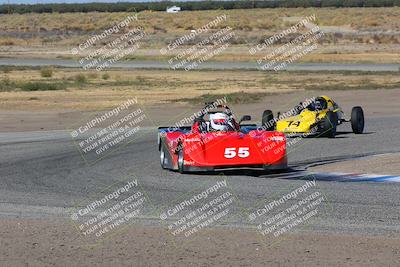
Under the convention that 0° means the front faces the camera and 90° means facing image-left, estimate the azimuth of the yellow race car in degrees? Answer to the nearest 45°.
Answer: approximately 45°

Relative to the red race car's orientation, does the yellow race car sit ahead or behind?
behind

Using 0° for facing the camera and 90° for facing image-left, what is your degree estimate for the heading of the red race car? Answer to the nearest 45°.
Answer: approximately 0°

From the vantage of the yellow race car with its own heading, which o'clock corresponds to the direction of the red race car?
The red race car is roughly at 11 o'clock from the yellow race car.
